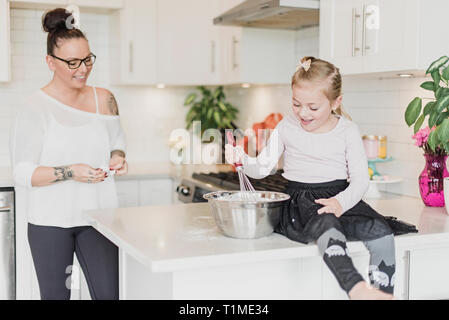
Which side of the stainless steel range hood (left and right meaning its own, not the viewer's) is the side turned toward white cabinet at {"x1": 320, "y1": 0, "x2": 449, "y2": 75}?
left

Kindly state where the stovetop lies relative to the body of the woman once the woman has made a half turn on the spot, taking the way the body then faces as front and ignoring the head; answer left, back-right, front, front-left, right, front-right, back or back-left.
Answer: right

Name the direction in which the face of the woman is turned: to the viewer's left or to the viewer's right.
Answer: to the viewer's right

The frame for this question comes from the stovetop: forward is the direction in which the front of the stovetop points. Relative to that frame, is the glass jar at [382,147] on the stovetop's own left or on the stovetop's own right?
on the stovetop's own left

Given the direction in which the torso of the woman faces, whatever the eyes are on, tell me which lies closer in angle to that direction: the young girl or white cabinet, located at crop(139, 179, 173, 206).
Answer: the young girl

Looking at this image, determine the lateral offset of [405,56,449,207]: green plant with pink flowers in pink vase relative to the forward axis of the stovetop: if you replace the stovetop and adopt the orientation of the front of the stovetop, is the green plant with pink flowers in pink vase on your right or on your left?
on your left

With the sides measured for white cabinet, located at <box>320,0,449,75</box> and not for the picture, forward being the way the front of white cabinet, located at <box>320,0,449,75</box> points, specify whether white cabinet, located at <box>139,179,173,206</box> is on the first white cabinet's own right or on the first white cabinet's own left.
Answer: on the first white cabinet's own right

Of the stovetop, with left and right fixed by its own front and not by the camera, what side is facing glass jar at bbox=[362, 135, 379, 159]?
left
